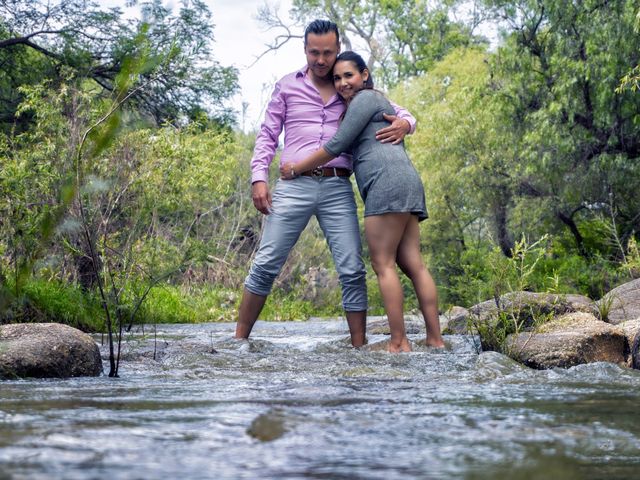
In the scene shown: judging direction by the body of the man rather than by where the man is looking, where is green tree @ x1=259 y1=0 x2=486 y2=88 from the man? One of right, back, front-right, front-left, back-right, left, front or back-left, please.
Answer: back

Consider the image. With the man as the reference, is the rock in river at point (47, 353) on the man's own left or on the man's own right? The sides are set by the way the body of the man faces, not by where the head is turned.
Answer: on the man's own right

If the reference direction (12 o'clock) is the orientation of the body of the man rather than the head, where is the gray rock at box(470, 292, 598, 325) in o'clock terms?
The gray rock is roughly at 8 o'clock from the man.

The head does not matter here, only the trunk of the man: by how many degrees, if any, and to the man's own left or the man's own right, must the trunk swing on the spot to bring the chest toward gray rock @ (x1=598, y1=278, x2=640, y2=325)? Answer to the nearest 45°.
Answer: approximately 135° to the man's own left

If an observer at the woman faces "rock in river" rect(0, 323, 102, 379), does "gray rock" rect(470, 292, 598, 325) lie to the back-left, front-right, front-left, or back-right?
back-right

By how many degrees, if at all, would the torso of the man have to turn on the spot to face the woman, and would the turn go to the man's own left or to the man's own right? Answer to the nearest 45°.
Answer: approximately 45° to the man's own left

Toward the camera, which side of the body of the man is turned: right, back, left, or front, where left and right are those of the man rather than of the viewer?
front

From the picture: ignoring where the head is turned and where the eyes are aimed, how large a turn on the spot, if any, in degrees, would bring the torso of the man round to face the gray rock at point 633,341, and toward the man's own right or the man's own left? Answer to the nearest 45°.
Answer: approximately 90° to the man's own left

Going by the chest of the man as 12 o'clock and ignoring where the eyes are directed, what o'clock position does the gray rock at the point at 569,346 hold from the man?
The gray rock is roughly at 10 o'clock from the man.
